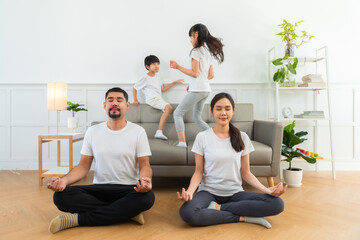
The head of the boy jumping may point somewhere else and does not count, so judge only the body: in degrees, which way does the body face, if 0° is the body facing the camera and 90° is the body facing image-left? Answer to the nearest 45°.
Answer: approximately 315°

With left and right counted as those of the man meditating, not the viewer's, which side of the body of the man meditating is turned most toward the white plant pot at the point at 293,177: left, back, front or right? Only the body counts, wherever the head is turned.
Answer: left

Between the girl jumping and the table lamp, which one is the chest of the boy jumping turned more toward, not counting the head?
the girl jumping

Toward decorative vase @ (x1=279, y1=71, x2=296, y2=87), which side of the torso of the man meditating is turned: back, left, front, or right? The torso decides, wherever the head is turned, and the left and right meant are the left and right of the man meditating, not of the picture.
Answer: left

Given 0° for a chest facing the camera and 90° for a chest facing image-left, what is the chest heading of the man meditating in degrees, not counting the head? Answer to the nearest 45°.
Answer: approximately 0°
